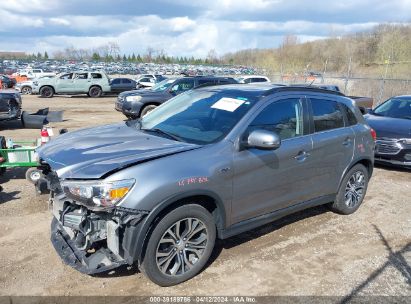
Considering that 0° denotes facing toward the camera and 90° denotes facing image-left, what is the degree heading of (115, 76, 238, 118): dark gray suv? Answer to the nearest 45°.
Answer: approximately 45°

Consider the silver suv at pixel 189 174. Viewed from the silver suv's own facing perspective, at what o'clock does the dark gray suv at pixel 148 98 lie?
The dark gray suv is roughly at 4 o'clock from the silver suv.

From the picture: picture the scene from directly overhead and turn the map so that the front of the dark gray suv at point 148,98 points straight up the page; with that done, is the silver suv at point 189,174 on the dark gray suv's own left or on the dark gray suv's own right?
on the dark gray suv's own left

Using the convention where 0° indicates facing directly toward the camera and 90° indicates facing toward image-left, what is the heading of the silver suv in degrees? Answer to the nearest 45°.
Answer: approximately 45°
